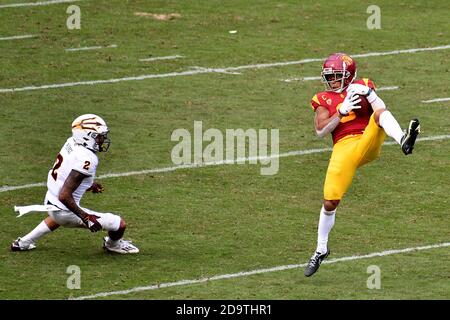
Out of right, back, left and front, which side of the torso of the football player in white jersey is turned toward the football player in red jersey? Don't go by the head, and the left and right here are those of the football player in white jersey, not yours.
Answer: front

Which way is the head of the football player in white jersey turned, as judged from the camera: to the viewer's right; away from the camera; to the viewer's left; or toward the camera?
to the viewer's right

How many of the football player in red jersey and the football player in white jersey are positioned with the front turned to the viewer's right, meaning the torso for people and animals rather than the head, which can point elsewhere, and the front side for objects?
1

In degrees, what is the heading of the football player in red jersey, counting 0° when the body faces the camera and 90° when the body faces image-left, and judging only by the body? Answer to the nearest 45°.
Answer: approximately 0°

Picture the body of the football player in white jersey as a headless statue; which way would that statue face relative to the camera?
to the viewer's right

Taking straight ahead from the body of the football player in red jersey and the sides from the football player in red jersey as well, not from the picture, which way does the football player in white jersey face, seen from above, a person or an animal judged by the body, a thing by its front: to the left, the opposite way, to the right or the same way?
to the left

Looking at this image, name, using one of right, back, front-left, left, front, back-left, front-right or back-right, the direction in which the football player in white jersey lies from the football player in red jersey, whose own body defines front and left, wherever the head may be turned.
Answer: right
